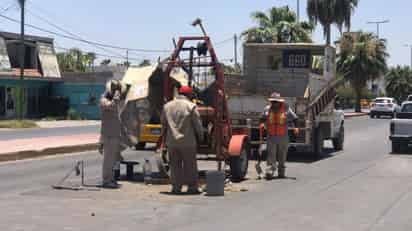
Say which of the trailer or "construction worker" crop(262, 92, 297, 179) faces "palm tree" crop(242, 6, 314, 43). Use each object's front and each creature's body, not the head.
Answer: the trailer

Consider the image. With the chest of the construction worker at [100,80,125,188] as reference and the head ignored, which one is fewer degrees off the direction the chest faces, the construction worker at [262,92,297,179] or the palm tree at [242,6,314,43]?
the construction worker

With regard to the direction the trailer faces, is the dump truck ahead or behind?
ahead

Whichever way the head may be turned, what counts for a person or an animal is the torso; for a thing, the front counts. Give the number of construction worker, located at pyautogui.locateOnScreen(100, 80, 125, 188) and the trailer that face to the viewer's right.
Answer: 1

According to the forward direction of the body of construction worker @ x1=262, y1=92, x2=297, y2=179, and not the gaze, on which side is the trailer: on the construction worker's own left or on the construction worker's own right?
on the construction worker's own right

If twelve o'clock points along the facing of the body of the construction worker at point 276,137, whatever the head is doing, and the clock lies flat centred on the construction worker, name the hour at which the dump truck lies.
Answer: The dump truck is roughly at 6 o'clock from the construction worker.

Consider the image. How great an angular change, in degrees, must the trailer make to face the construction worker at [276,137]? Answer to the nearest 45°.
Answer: approximately 45° to its right

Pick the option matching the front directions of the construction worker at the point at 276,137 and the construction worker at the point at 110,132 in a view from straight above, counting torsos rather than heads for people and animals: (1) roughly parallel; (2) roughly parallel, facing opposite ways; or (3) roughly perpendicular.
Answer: roughly perpendicular

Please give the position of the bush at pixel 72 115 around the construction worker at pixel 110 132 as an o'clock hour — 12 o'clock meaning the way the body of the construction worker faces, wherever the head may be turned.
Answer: The bush is roughly at 9 o'clock from the construction worker.

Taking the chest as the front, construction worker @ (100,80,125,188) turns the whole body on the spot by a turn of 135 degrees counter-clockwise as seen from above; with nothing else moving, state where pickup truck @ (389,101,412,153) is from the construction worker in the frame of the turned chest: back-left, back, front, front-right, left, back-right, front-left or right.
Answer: right

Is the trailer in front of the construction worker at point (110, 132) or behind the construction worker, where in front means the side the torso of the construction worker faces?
in front

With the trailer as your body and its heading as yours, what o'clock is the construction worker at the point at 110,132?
The construction worker is roughly at 8 o'clock from the trailer.

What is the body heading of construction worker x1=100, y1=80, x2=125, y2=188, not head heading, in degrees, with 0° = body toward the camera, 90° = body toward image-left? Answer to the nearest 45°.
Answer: approximately 270°
